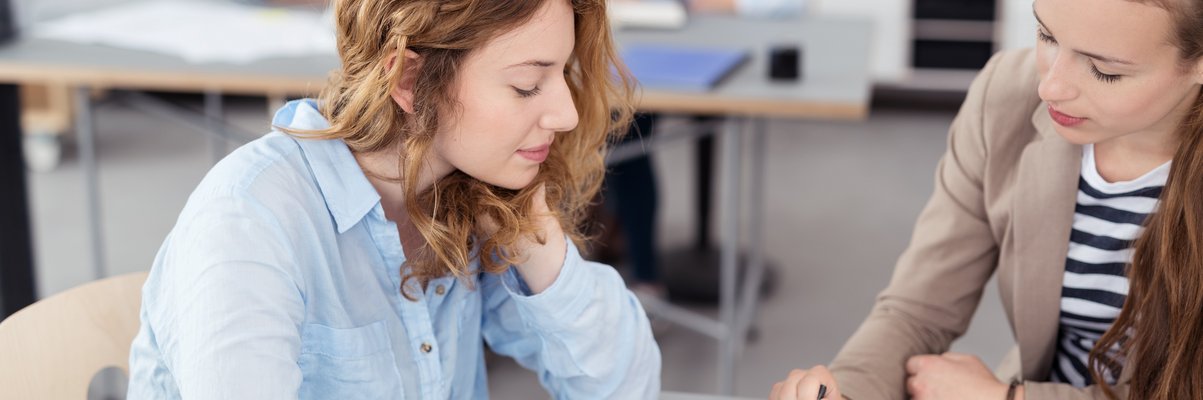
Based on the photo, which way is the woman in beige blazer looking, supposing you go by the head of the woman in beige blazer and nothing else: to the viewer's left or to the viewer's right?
to the viewer's left

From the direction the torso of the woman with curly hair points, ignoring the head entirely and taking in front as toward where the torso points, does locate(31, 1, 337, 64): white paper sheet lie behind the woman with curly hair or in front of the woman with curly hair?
behind

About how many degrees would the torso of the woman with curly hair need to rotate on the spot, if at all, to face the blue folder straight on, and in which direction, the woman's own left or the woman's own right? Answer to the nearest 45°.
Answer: approximately 135° to the woman's own left

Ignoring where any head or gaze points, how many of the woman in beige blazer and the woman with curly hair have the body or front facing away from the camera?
0

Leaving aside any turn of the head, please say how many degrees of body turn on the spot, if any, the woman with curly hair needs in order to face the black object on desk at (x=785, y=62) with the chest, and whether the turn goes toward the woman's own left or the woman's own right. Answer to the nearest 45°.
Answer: approximately 90° to the woman's own left

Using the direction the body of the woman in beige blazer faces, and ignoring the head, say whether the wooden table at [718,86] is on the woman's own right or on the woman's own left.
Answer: on the woman's own right

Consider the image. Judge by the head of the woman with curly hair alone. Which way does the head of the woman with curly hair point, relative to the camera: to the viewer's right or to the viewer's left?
to the viewer's right

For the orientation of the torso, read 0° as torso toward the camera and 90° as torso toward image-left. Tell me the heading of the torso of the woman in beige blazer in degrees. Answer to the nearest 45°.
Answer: approximately 45°

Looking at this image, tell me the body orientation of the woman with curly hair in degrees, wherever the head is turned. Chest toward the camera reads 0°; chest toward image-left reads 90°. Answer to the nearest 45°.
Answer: approximately 315°
